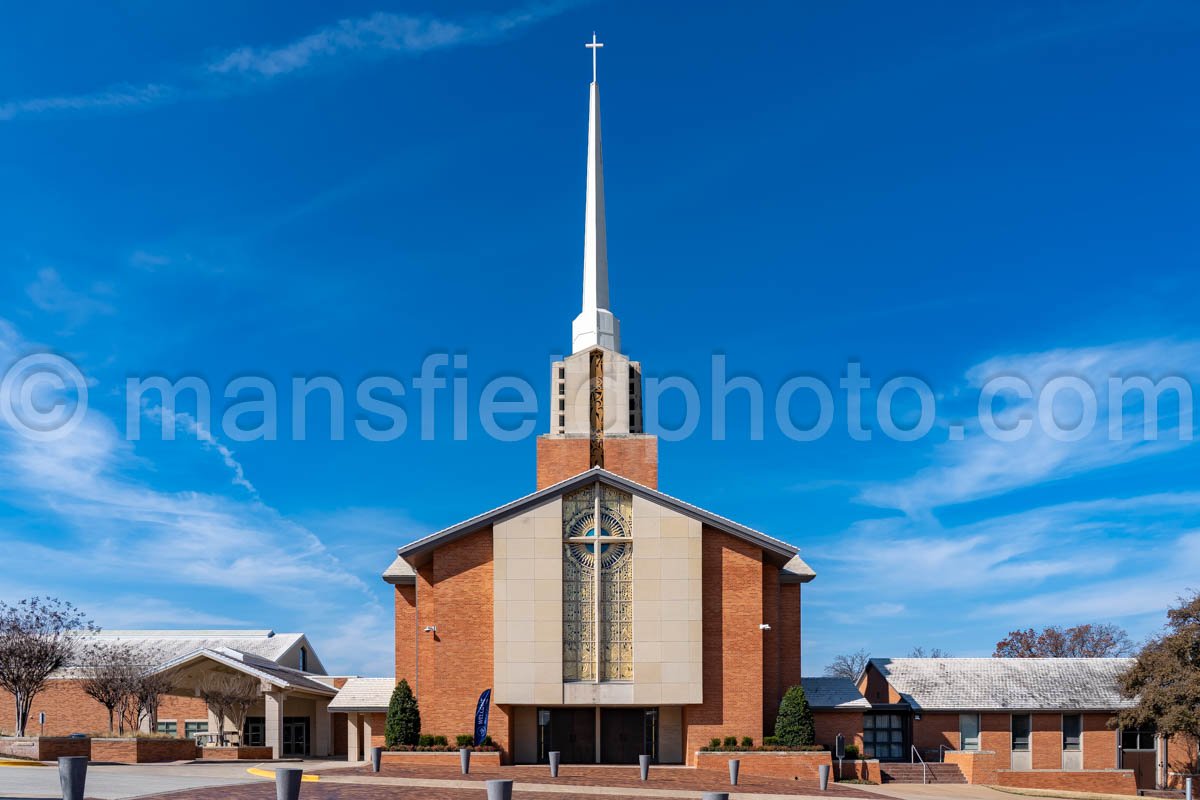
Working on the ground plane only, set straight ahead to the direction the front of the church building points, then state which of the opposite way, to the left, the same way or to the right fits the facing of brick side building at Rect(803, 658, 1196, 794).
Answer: the same way

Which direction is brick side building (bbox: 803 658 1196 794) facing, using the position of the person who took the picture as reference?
facing the viewer

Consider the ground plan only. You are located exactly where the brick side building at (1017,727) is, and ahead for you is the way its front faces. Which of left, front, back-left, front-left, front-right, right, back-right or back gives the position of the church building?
front-right

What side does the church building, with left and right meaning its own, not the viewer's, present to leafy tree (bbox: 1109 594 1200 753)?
left

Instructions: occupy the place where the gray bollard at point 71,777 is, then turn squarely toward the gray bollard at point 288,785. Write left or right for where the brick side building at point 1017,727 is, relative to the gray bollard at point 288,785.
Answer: left

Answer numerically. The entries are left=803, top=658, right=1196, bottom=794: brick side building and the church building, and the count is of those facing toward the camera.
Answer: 2

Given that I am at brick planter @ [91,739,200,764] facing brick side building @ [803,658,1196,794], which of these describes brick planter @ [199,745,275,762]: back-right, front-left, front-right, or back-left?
front-left

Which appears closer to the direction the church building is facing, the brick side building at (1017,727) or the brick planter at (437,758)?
the brick planter

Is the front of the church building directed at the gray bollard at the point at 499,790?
yes

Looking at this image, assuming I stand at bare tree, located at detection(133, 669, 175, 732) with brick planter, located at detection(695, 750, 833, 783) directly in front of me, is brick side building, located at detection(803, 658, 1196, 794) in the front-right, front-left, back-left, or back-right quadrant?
front-left

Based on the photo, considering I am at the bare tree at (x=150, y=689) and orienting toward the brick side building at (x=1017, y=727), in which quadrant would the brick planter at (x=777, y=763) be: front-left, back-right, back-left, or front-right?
front-right

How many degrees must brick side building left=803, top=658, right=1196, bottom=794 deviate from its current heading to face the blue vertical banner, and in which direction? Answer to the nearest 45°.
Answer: approximately 45° to its right
